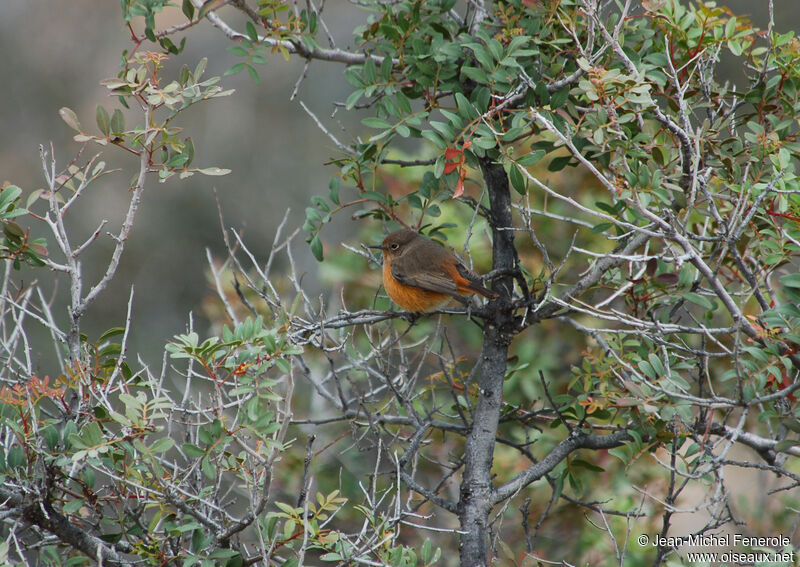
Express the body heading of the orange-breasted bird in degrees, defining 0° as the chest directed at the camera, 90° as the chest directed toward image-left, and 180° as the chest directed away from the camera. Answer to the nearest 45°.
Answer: approximately 90°

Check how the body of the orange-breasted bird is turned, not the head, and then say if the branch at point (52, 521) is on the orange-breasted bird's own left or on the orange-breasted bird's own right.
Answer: on the orange-breasted bird's own left
